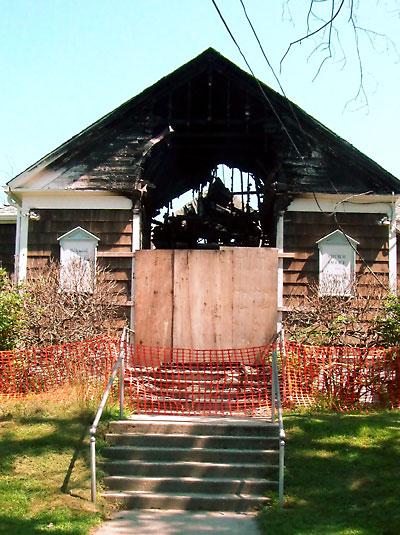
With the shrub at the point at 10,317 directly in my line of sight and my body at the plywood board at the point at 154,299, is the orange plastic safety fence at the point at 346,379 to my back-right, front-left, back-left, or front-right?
back-left

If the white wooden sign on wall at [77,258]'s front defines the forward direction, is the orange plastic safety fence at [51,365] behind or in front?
in front

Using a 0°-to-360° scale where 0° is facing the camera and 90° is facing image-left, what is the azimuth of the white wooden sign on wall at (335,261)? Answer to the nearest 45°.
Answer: approximately 0°

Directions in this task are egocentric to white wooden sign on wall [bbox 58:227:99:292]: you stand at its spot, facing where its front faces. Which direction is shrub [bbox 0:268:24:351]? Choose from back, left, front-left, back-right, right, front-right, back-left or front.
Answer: front-right

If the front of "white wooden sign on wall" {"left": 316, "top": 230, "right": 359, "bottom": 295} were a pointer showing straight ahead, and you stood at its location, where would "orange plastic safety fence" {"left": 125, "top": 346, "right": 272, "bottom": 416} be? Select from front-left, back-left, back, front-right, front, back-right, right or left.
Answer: front-right

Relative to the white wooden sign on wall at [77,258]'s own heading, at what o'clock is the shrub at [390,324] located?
The shrub is roughly at 10 o'clock from the white wooden sign on wall.

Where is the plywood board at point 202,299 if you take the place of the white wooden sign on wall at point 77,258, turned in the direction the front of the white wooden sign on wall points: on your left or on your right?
on your left

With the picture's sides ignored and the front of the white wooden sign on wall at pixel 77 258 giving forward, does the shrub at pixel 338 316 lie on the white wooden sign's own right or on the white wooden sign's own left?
on the white wooden sign's own left

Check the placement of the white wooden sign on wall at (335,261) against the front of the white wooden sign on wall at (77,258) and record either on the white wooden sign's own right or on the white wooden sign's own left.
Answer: on the white wooden sign's own left

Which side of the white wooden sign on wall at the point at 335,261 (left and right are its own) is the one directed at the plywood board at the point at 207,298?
right

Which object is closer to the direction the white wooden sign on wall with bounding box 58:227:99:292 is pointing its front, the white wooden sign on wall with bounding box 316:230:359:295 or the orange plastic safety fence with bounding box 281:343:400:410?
the orange plastic safety fence

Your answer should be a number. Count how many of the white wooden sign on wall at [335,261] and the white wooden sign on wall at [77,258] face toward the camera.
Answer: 2

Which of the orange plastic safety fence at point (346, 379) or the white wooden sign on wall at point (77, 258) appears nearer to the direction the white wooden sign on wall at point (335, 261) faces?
the orange plastic safety fence
